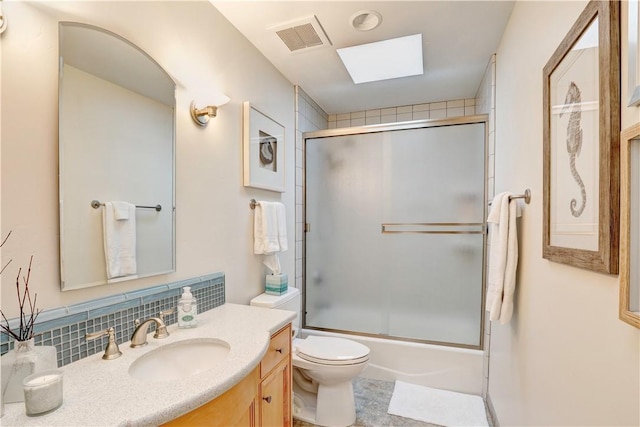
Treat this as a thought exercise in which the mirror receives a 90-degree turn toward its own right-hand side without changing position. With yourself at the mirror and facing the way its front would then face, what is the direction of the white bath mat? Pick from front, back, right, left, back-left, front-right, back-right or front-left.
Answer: back-left

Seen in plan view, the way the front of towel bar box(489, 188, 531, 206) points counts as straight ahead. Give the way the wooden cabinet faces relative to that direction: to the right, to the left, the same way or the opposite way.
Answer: the opposite way

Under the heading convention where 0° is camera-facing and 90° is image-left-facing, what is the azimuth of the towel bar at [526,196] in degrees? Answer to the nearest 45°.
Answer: approximately 90°

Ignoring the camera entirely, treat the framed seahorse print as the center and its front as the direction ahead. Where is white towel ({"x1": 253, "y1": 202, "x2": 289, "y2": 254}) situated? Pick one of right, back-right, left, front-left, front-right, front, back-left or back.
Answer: front-right

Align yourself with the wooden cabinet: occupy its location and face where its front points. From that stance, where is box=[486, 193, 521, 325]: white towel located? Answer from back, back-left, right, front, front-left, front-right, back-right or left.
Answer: front-left

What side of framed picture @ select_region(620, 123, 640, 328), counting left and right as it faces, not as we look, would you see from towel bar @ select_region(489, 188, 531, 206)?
right

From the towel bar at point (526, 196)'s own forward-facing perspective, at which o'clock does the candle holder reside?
The candle holder is roughly at 10 o'clock from the towel bar.

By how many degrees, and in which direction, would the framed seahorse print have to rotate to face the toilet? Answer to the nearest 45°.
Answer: approximately 45° to its right

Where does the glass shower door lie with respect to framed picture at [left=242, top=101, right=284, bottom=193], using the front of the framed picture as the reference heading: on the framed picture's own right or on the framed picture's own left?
on the framed picture's own left

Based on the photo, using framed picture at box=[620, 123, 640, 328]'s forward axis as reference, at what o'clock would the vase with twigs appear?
The vase with twigs is roughly at 12 o'clock from the framed picture.

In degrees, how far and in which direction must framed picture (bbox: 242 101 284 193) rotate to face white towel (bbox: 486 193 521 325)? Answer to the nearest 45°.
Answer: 0° — it already faces it

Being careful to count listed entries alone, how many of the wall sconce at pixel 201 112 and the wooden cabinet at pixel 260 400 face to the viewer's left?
0

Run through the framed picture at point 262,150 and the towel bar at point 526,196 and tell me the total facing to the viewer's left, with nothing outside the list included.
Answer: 1

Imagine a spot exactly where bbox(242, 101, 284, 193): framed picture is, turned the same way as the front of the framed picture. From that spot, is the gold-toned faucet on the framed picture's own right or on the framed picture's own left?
on the framed picture's own right

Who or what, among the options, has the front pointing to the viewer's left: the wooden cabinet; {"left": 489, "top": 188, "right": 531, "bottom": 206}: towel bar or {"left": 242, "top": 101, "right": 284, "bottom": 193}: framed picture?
the towel bar
